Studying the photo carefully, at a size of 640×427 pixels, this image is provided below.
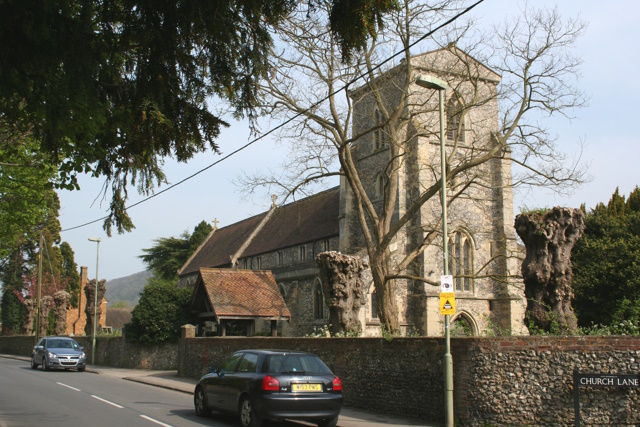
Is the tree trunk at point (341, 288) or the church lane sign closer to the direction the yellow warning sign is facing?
the church lane sign

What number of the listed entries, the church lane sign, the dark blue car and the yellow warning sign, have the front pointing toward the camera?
2

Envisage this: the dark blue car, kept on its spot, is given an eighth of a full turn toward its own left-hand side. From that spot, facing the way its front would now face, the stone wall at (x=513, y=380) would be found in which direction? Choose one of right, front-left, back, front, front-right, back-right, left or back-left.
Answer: back

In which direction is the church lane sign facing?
toward the camera

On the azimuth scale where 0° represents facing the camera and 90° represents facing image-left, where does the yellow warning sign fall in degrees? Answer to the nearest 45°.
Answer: approximately 0°

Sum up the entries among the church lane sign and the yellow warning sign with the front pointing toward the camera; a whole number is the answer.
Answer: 2

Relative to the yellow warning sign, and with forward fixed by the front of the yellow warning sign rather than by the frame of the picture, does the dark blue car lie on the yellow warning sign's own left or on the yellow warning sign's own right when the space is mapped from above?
on the yellow warning sign's own right

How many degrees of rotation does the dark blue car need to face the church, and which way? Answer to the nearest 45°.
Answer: approximately 45° to its right

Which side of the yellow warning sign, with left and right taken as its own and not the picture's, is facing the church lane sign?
left

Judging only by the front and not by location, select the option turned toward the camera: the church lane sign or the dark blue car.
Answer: the church lane sign

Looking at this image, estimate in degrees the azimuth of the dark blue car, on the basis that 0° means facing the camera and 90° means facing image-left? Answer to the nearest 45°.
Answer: approximately 135°

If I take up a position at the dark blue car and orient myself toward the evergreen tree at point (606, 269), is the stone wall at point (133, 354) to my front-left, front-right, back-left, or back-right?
front-left

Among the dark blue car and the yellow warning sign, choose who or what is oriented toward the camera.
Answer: the yellow warning sign

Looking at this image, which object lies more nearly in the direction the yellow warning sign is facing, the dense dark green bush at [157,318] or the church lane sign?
the church lane sign

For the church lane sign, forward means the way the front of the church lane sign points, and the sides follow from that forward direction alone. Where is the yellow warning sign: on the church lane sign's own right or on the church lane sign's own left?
on the church lane sign's own right

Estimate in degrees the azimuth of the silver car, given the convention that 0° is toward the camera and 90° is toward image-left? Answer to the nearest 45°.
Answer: approximately 315°
